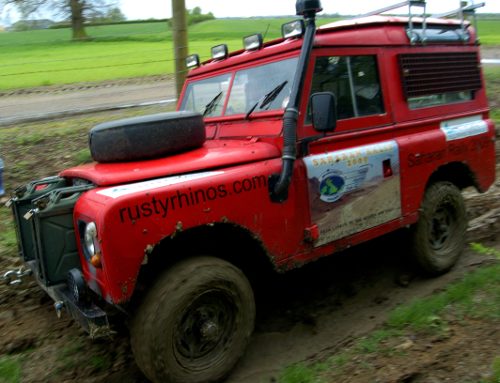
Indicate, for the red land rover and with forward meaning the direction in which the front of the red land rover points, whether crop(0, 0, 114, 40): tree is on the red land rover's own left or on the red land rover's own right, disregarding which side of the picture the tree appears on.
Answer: on the red land rover's own right

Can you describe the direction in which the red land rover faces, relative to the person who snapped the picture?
facing the viewer and to the left of the viewer
